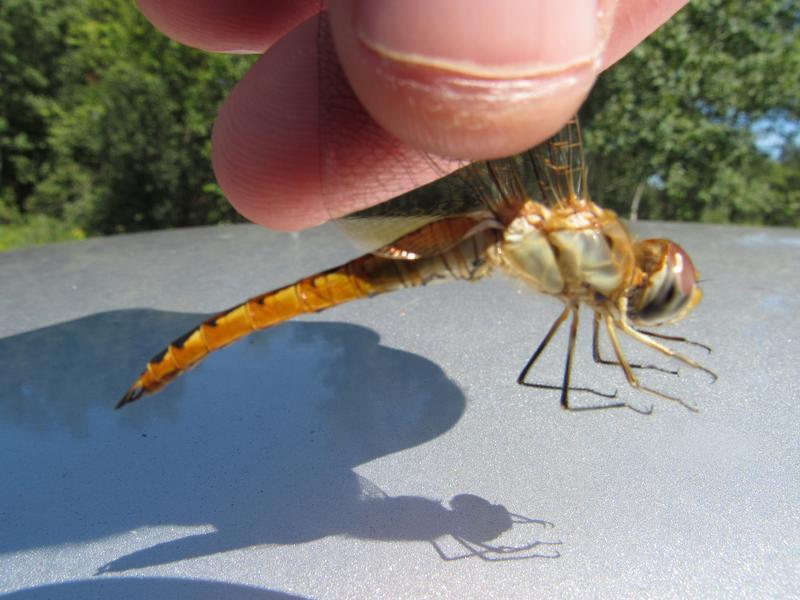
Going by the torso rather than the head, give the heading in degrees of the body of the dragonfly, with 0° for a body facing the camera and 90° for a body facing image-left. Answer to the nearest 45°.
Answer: approximately 270°
